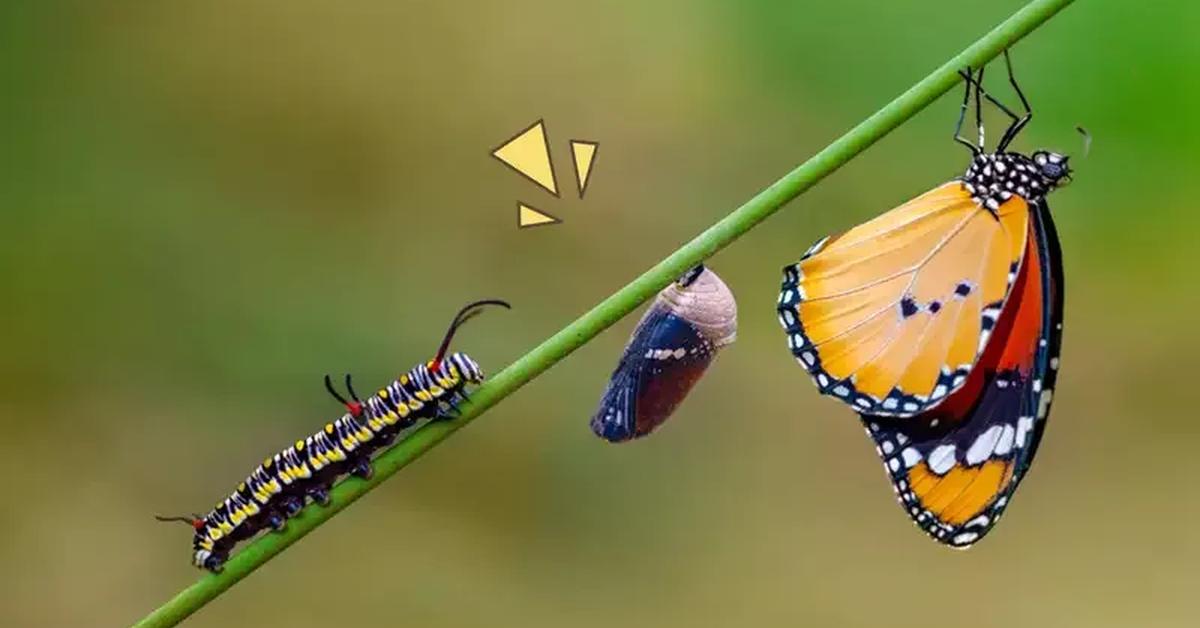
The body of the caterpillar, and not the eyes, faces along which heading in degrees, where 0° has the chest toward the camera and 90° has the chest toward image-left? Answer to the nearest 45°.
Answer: approximately 270°

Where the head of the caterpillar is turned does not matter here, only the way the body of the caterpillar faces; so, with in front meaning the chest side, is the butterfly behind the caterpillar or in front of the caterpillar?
in front
